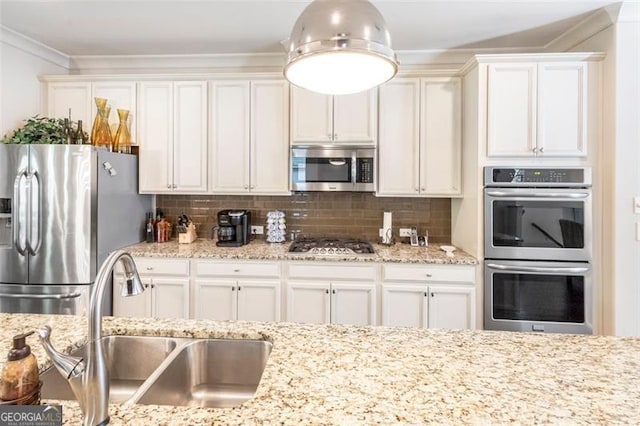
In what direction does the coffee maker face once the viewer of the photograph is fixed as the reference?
facing the viewer

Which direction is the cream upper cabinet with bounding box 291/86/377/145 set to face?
toward the camera

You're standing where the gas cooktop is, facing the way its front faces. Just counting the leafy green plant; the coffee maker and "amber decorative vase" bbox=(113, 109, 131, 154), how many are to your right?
3

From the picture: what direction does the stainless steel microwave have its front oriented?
toward the camera

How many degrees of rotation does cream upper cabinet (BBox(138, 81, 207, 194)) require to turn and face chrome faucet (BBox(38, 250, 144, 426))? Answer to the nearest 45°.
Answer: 0° — it already faces it

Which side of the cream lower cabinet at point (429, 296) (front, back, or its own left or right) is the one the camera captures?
front

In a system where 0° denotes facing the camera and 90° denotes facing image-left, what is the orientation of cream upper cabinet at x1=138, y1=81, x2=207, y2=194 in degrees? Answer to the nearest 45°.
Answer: approximately 0°

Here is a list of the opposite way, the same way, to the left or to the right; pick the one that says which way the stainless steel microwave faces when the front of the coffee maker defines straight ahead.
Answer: the same way

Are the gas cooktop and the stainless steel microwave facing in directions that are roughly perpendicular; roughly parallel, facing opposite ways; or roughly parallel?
roughly parallel

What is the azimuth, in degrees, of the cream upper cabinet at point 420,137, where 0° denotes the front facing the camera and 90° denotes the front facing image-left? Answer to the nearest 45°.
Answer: approximately 0°

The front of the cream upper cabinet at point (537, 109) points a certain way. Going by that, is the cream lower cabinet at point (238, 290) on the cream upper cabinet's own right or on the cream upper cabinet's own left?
on the cream upper cabinet's own right

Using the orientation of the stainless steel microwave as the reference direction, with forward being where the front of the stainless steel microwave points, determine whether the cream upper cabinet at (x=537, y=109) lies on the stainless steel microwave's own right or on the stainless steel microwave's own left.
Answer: on the stainless steel microwave's own left

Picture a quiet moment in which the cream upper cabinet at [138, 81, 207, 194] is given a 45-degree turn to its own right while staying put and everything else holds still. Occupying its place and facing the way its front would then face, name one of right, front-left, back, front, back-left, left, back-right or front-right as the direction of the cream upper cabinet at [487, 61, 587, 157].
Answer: left

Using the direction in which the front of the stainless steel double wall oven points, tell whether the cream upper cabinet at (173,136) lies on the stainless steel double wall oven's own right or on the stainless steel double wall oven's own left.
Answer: on the stainless steel double wall oven's own right
